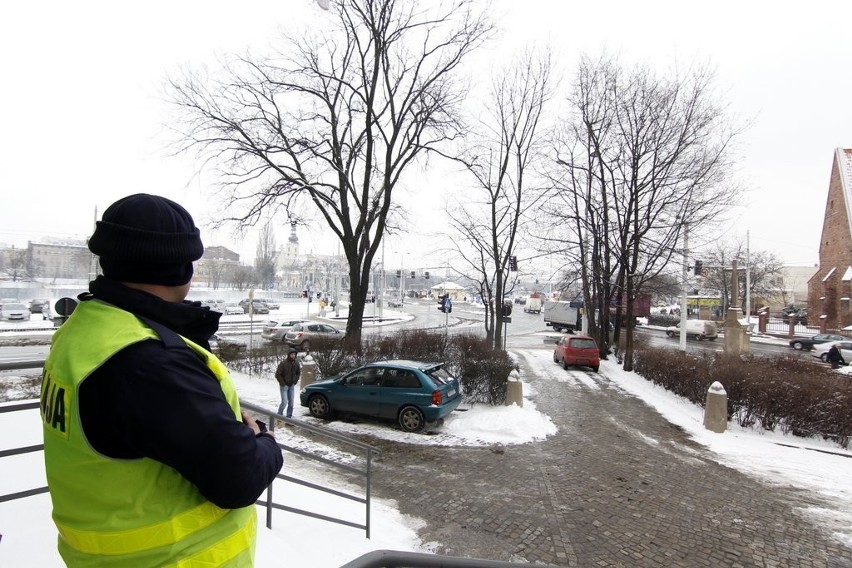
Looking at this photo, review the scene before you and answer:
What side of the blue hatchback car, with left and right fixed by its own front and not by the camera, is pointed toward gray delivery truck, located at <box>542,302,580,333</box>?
right

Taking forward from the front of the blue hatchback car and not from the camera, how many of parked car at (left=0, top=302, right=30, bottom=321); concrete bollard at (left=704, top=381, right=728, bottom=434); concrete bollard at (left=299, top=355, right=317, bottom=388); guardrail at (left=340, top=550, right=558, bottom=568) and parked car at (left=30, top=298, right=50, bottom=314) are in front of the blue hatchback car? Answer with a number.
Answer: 3

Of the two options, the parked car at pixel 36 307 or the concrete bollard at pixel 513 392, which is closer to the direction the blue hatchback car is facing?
the parked car

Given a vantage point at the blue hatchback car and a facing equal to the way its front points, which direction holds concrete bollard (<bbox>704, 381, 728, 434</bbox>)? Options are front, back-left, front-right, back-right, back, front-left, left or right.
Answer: back-right

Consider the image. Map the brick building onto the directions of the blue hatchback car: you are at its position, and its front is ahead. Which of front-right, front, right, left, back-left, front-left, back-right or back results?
right

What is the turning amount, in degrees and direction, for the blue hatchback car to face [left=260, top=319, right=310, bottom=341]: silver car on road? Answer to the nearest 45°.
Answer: approximately 45° to its right

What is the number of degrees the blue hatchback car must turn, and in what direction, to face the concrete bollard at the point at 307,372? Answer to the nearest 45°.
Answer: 0° — it already faces it

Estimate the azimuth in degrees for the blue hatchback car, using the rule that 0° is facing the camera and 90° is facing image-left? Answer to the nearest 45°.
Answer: approximately 135°

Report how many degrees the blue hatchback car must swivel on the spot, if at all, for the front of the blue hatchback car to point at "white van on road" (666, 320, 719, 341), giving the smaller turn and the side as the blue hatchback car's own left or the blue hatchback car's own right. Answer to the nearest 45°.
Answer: approximately 90° to the blue hatchback car's own right

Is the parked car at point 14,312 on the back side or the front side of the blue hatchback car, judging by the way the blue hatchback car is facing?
on the front side
